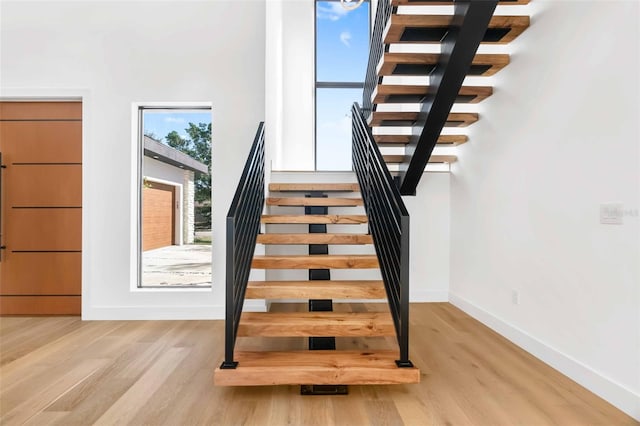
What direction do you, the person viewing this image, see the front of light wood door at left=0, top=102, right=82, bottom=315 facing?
facing the viewer

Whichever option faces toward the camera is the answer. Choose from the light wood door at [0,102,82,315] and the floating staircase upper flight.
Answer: the light wood door

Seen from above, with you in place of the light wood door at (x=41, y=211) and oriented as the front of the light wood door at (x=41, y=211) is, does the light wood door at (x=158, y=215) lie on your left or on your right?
on your left

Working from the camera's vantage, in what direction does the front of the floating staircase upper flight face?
facing away from the viewer

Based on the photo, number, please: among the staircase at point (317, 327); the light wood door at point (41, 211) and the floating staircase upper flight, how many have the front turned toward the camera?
2

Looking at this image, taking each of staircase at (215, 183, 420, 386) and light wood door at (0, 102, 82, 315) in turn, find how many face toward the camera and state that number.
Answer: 2

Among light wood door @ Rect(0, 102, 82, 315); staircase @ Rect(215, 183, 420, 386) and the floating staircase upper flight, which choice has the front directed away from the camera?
the floating staircase upper flight

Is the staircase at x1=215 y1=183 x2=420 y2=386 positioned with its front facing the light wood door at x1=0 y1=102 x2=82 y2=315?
no

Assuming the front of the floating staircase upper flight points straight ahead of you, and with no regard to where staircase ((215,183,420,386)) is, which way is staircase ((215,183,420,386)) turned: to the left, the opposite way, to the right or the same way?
the opposite way

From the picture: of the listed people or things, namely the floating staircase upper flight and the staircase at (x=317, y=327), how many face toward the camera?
1

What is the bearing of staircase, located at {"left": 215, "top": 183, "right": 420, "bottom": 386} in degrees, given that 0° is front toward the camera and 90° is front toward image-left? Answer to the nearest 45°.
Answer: approximately 0°

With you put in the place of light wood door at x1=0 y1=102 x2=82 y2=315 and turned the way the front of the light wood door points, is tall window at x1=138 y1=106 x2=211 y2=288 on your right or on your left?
on your left

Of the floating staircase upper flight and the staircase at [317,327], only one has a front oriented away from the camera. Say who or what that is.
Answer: the floating staircase upper flight
